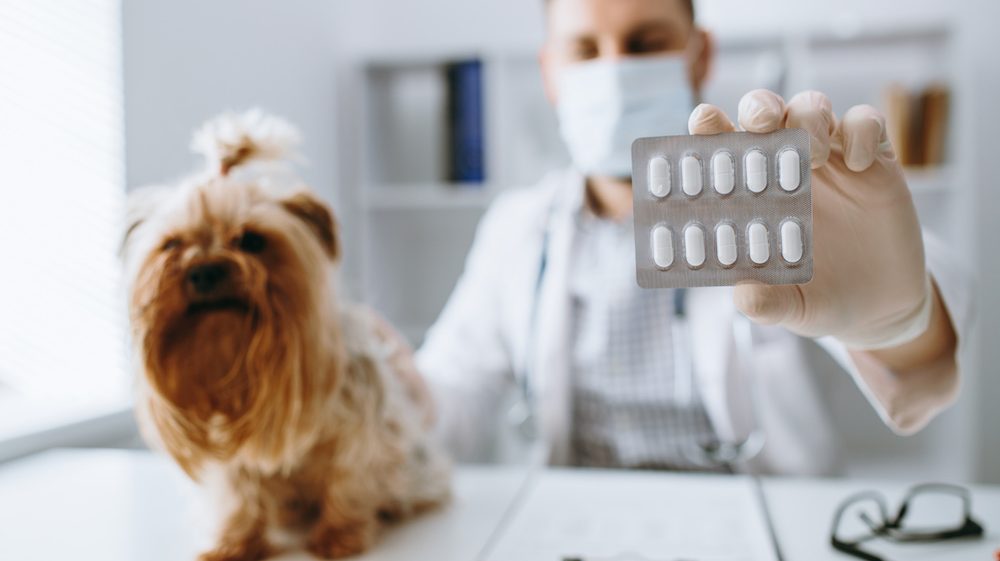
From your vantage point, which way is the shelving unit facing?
toward the camera

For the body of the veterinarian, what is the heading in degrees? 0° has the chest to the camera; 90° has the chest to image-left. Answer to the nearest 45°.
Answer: approximately 0°

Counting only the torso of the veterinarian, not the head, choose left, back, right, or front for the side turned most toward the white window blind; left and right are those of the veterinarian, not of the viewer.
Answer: right

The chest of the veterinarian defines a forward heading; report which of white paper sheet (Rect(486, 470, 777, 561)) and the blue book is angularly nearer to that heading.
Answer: the white paper sheet

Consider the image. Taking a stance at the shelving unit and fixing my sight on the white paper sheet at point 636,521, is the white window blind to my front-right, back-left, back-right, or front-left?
front-right

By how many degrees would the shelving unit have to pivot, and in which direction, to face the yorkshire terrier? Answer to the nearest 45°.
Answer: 0° — it already faces it

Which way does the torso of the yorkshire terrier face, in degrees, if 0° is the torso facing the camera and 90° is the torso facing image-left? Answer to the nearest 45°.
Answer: approximately 45°

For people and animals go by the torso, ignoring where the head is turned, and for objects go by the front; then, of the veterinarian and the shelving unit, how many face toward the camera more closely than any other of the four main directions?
2
